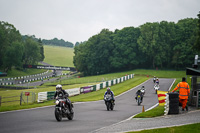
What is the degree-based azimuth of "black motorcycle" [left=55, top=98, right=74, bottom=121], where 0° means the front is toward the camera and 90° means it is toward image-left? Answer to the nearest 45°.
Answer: approximately 45°

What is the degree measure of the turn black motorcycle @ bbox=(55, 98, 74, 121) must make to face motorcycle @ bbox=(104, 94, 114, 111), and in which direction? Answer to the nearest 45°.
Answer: approximately 180°

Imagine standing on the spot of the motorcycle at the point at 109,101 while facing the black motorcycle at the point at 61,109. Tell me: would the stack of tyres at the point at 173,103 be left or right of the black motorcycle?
left

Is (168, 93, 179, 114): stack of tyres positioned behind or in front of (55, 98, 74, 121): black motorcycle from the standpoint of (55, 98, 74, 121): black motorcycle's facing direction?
behind
